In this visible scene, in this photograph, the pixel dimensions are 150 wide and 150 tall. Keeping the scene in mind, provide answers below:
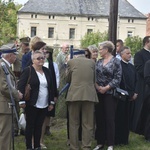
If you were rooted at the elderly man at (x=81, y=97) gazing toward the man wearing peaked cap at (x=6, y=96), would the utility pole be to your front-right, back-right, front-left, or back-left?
back-right

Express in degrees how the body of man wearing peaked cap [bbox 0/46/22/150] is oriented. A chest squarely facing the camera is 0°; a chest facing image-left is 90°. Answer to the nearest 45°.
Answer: approximately 270°

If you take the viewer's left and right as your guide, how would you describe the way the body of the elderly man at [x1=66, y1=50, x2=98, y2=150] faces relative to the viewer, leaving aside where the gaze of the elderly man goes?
facing away from the viewer

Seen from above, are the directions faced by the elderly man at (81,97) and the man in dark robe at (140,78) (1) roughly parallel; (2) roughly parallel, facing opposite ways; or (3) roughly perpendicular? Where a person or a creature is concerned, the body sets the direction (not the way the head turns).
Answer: roughly perpendicular

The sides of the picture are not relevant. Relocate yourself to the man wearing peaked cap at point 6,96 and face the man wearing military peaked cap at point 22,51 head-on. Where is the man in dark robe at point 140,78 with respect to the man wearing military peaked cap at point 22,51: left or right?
right

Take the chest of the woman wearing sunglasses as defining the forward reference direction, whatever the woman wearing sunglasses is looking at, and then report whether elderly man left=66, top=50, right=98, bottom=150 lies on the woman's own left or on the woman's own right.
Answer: on the woman's own left

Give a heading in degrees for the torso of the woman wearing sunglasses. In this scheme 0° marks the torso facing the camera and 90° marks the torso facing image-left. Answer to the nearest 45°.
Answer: approximately 315°
